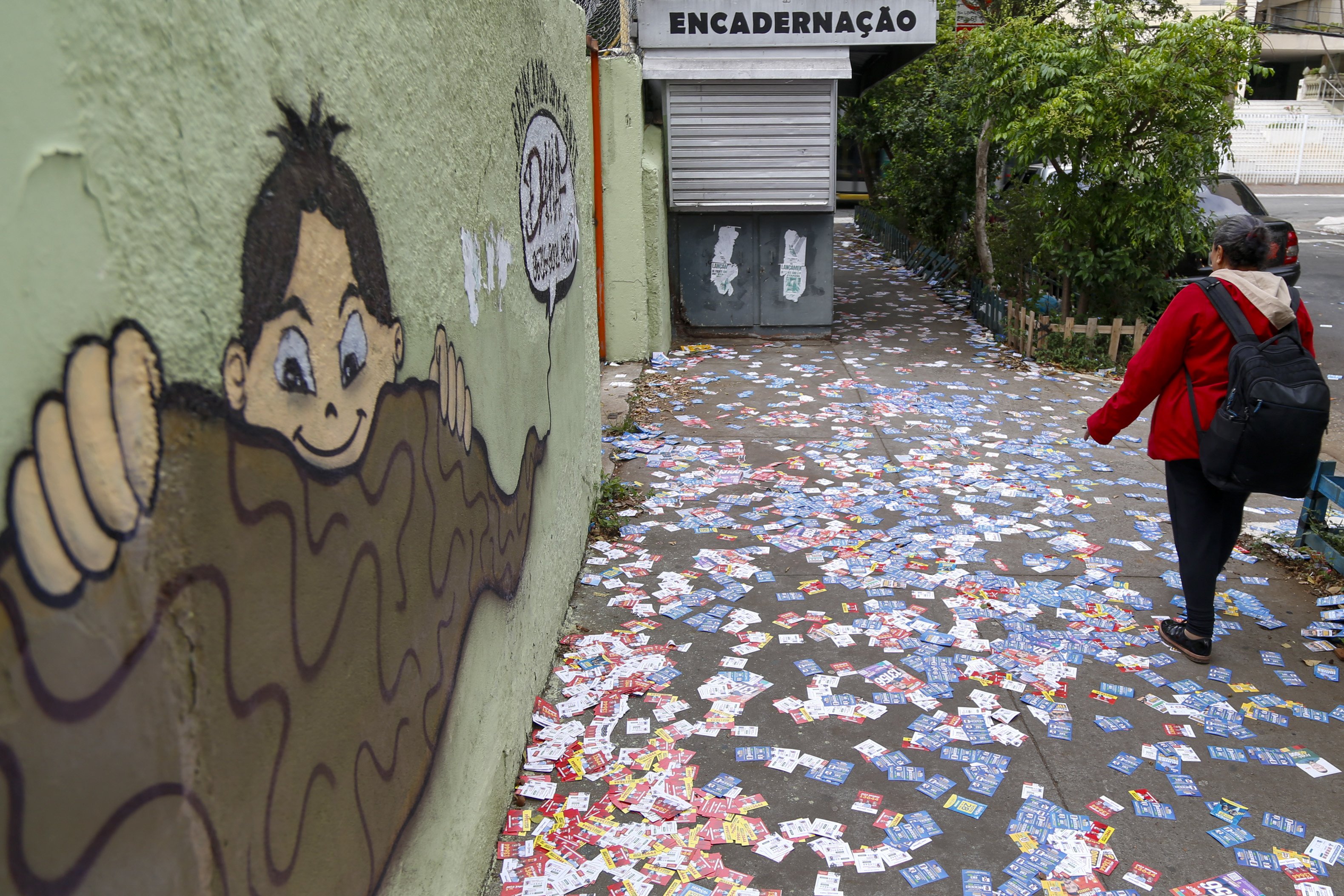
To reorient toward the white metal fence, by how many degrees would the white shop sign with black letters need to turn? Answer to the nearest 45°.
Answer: approximately 135° to its left

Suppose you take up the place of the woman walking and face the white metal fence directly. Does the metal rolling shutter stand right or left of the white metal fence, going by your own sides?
left

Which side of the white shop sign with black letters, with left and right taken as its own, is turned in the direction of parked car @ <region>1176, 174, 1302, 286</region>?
left

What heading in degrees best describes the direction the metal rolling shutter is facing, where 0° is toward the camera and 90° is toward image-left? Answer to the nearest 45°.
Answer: approximately 0°

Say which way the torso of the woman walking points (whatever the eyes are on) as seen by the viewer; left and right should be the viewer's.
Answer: facing away from the viewer and to the left of the viewer

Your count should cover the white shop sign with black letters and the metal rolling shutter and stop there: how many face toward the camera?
2

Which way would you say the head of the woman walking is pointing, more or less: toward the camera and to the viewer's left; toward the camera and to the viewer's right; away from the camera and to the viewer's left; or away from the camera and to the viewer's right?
away from the camera and to the viewer's left

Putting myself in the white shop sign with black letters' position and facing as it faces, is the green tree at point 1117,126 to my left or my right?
on my left

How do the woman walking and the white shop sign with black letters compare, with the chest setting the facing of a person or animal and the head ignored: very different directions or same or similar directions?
very different directions

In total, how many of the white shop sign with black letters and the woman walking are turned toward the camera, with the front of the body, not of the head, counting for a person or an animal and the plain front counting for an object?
1
